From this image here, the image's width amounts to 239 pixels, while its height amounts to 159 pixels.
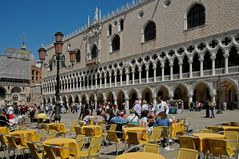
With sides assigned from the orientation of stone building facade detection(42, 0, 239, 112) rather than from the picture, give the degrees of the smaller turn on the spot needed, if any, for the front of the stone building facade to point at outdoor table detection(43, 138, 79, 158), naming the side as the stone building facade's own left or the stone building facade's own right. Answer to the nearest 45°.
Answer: approximately 45° to the stone building facade's own left

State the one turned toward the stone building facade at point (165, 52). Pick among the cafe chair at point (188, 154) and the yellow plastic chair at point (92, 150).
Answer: the cafe chair

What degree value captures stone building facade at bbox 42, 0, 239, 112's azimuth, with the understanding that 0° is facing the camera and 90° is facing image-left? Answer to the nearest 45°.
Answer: approximately 45°

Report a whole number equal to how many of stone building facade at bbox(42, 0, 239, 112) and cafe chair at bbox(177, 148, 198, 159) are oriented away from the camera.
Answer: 1

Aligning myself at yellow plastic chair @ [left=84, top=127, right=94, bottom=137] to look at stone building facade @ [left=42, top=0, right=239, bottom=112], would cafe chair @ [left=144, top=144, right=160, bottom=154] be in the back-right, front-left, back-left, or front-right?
back-right

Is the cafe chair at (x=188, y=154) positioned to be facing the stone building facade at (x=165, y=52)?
yes

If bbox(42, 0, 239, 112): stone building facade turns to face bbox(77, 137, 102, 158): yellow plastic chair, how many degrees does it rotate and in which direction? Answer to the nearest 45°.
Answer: approximately 45° to its left

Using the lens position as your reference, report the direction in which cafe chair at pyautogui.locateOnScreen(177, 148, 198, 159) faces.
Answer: facing away from the viewer

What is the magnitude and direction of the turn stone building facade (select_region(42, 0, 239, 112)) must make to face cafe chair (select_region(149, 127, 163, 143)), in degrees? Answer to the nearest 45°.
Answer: approximately 45° to its left
